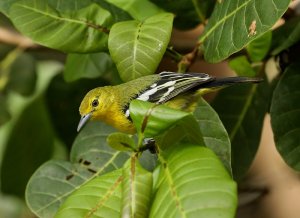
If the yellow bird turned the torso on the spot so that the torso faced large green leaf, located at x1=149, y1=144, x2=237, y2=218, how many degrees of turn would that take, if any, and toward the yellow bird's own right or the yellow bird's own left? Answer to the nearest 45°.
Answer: approximately 90° to the yellow bird's own left

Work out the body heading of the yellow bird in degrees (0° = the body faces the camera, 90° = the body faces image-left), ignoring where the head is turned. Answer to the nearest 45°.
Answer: approximately 90°
